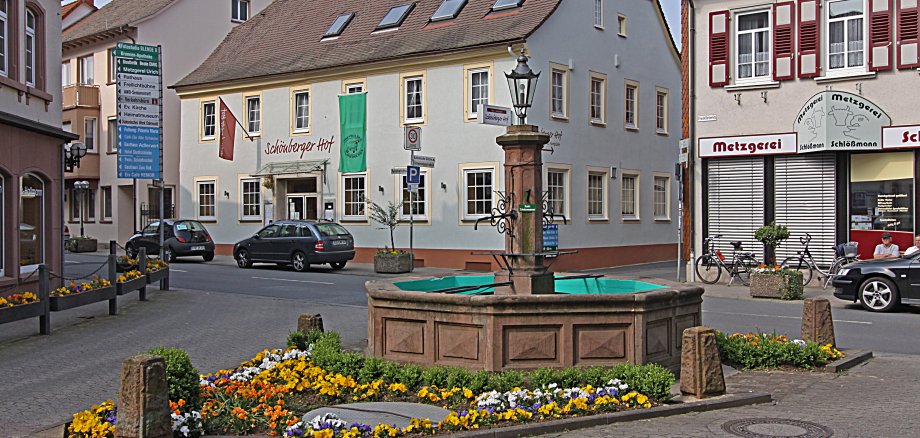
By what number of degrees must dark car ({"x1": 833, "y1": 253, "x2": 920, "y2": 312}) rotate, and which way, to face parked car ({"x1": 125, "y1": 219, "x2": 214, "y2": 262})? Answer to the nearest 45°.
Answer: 0° — it already faces it

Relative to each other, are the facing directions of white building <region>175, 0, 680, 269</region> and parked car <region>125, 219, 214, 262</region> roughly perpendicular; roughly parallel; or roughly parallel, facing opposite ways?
roughly perpendicular

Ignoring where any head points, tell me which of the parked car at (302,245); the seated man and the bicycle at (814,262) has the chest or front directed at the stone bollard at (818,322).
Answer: the seated man

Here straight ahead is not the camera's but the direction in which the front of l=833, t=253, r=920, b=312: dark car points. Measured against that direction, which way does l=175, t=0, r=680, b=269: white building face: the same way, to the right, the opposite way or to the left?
to the left

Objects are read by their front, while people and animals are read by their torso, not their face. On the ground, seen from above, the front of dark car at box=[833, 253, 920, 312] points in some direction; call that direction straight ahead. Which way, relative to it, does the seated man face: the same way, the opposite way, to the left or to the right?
to the left

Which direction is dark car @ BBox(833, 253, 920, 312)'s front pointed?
to the viewer's left
